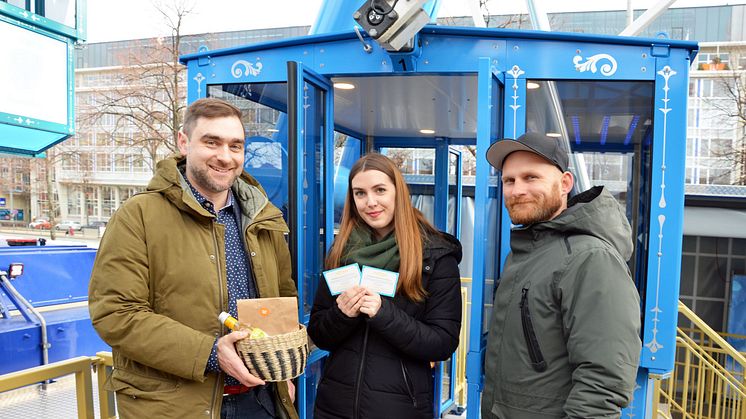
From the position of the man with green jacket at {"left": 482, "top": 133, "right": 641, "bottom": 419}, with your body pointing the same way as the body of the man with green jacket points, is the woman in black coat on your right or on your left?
on your right

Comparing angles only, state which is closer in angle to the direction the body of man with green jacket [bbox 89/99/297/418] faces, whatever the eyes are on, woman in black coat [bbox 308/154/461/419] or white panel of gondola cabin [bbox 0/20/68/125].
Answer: the woman in black coat

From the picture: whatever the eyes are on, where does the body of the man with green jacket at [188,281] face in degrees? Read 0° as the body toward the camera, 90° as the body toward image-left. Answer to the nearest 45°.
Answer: approximately 315°
